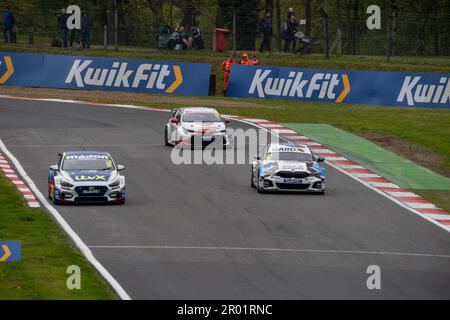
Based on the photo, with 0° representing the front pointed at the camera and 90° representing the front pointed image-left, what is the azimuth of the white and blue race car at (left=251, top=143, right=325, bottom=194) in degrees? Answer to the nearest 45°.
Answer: approximately 0°

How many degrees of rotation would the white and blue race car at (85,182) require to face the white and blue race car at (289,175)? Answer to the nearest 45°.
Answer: approximately 90° to its left

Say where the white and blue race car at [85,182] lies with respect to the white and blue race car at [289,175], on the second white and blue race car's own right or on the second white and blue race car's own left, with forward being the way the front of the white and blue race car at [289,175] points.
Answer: on the second white and blue race car's own right

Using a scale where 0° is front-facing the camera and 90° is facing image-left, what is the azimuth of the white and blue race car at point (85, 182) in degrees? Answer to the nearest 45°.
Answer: approximately 0°

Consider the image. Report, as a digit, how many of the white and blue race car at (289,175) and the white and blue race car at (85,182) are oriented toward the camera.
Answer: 2
